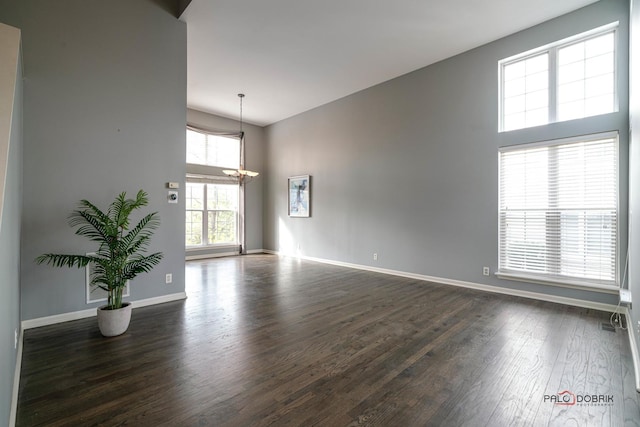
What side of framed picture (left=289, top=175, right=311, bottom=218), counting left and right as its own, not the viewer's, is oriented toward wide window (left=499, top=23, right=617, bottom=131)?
left

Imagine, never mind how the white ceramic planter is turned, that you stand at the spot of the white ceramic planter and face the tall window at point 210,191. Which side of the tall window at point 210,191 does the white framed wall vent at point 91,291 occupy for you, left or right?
left

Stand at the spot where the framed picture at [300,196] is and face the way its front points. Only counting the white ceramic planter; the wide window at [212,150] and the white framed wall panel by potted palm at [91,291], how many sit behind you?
0

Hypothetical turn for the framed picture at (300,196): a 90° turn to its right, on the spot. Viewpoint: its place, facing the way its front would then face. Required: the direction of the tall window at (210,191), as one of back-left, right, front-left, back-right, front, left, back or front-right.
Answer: front-left

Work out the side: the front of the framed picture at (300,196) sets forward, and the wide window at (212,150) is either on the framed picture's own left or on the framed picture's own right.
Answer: on the framed picture's own right

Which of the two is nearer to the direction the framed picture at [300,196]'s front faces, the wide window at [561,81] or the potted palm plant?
the potted palm plant

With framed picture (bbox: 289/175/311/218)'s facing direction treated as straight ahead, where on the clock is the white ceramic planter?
The white ceramic planter is roughly at 11 o'clock from the framed picture.

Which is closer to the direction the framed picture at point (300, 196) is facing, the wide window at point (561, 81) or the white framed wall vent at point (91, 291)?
the white framed wall vent

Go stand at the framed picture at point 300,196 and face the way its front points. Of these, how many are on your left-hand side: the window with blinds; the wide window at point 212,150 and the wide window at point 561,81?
2

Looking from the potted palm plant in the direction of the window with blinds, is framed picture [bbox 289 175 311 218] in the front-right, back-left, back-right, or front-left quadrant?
front-left

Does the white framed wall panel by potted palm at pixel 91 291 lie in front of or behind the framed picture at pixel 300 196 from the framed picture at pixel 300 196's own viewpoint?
in front

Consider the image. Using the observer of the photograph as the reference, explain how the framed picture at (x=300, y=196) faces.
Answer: facing the viewer and to the left of the viewer

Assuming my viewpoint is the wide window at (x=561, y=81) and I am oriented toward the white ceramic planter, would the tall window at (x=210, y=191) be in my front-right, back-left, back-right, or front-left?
front-right

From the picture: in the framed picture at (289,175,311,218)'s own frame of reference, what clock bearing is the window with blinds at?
The window with blinds is roughly at 9 o'clock from the framed picture.
